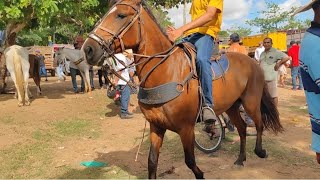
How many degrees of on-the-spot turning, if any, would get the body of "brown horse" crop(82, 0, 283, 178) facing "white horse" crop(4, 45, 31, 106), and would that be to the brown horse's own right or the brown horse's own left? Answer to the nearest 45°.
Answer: approximately 90° to the brown horse's own right

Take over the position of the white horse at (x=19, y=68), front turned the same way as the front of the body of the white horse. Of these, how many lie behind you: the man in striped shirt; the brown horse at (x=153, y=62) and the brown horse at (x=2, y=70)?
2

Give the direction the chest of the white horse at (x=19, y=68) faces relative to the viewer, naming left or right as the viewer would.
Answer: facing away from the viewer

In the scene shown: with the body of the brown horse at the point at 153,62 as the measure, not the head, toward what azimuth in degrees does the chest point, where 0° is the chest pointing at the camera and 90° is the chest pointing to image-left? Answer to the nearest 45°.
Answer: approximately 45°

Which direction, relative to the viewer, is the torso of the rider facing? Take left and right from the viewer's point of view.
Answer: facing the viewer and to the left of the viewer
